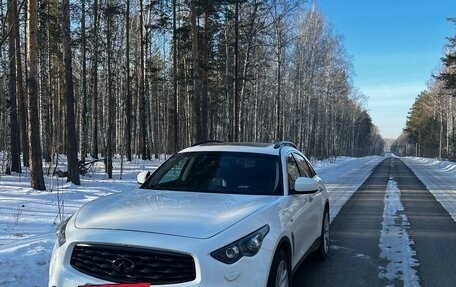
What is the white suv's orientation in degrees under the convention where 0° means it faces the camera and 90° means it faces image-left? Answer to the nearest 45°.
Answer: approximately 45°
